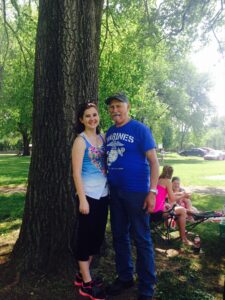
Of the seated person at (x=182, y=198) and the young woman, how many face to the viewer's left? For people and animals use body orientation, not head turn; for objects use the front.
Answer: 0

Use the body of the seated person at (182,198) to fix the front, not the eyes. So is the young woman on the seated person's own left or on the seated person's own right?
on the seated person's own right

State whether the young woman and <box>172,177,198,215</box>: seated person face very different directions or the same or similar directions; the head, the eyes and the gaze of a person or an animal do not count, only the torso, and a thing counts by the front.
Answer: same or similar directions

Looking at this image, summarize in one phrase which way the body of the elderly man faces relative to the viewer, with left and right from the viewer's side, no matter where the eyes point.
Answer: facing the viewer and to the left of the viewer

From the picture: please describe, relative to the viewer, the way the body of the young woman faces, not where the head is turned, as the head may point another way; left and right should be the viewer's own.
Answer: facing the viewer and to the right of the viewer

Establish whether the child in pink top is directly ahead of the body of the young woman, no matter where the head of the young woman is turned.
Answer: no

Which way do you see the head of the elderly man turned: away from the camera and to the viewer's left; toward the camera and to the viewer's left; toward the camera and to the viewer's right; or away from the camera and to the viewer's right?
toward the camera and to the viewer's left

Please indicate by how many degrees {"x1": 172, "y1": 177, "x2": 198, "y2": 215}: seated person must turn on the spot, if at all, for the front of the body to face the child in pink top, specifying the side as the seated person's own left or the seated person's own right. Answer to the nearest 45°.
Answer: approximately 45° to the seated person's own right

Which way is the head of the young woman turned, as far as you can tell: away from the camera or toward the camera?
toward the camera

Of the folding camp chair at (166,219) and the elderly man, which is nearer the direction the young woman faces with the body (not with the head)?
the elderly man
